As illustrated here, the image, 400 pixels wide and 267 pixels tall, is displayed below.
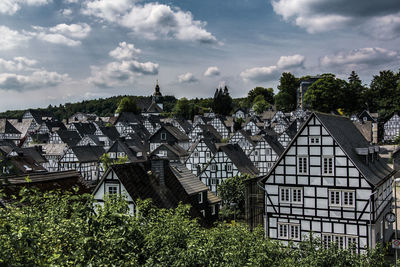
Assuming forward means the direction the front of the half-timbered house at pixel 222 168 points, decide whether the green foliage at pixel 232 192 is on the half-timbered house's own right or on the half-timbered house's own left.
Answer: on the half-timbered house's own left

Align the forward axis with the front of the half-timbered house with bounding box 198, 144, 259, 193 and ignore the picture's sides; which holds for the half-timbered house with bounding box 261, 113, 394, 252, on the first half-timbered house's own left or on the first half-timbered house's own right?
on the first half-timbered house's own left

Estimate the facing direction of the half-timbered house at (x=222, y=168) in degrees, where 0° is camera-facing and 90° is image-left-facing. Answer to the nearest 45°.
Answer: approximately 45°
